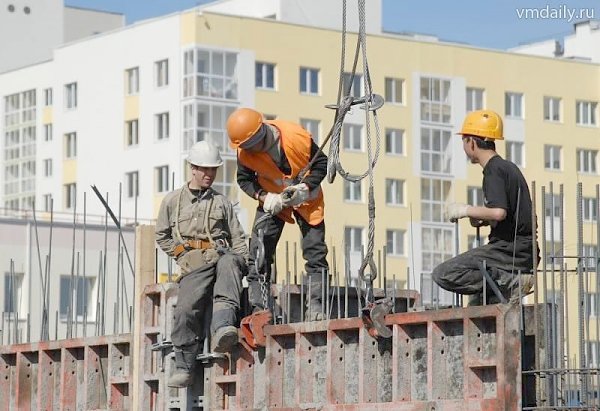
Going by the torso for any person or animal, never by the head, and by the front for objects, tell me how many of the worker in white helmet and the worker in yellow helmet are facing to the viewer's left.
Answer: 1

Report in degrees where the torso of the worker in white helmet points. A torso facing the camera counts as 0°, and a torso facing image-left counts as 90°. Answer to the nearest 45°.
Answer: approximately 0°

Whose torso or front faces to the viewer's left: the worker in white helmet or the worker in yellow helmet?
the worker in yellow helmet

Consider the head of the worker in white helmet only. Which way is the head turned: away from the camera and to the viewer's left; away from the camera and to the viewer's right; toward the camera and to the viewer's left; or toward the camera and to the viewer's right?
toward the camera and to the viewer's right

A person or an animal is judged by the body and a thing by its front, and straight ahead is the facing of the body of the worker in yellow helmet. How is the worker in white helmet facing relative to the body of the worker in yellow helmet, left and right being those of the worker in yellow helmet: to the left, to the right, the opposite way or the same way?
to the left

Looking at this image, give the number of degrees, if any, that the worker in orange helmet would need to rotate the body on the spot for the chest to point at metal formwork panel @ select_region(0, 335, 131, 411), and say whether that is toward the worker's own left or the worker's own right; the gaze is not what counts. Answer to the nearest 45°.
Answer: approximately 90° to the worker's own right

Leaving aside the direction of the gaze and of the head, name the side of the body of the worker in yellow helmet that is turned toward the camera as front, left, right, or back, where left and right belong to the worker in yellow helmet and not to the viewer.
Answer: left
